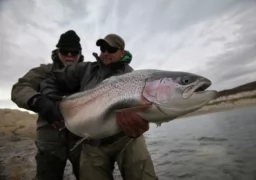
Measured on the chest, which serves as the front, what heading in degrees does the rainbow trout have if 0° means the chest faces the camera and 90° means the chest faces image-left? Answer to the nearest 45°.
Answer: approximately 270°

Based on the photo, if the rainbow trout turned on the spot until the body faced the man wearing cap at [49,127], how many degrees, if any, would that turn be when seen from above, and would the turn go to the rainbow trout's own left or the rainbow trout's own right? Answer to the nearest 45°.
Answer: approximately 135° to the rainbow trout's own left
